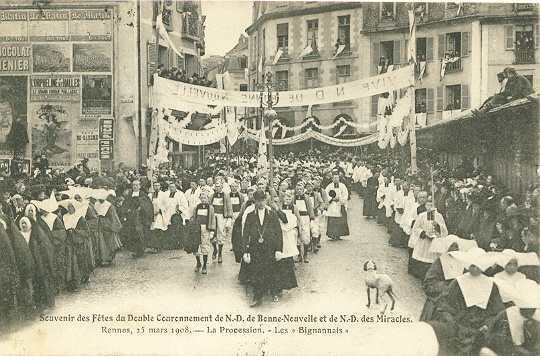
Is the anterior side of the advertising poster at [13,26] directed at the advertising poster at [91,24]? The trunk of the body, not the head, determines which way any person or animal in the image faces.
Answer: no

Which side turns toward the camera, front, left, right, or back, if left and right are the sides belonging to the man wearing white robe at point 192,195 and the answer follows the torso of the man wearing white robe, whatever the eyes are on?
front

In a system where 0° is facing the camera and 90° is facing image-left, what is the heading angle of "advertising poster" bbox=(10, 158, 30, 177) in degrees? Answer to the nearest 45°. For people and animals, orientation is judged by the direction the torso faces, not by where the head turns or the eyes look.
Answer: approximately 0°

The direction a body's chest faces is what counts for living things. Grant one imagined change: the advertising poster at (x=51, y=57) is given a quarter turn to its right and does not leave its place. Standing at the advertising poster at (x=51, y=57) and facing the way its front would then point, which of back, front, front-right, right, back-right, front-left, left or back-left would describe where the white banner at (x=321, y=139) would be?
back

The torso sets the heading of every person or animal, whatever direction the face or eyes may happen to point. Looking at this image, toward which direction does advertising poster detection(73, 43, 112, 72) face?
toward the camera

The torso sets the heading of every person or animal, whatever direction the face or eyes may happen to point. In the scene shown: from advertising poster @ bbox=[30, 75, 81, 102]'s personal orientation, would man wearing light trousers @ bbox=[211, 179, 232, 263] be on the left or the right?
on its left

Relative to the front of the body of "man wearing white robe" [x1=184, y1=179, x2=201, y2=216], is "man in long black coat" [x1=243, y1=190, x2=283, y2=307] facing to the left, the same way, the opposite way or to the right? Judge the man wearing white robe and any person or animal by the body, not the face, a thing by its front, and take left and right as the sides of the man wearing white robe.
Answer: the same way

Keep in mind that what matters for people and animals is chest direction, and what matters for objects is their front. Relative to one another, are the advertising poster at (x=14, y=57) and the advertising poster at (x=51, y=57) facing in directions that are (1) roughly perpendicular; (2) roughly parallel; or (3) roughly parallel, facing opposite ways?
roughly parallel

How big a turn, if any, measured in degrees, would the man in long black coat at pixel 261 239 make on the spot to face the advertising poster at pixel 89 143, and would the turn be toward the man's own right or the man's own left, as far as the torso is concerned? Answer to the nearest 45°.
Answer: approximately 135° to the man's own right

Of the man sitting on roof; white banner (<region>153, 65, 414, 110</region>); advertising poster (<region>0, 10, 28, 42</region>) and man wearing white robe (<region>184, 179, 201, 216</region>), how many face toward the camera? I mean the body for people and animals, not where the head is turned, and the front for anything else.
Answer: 2

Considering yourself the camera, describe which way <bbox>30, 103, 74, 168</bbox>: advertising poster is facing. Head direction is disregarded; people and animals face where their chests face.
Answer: facing the viewer
